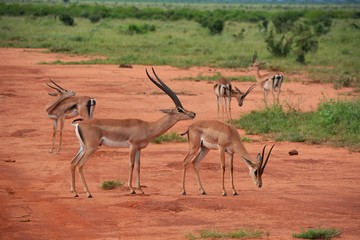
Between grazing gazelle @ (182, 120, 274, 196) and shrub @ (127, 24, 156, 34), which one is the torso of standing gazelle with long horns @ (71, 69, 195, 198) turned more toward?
the grazing gazelle

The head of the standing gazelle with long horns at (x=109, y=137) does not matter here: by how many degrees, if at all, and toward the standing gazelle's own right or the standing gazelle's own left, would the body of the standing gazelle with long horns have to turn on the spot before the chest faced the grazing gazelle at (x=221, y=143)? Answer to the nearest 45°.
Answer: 0° — it already faces it

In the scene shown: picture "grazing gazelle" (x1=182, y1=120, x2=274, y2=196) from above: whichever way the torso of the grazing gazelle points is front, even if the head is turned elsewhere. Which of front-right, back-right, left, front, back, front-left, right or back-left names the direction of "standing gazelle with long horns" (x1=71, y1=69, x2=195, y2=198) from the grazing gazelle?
back

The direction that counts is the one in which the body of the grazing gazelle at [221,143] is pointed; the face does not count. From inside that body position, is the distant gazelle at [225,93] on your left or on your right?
on your left

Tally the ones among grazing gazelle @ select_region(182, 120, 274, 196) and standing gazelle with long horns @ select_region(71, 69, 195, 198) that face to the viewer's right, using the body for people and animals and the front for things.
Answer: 2

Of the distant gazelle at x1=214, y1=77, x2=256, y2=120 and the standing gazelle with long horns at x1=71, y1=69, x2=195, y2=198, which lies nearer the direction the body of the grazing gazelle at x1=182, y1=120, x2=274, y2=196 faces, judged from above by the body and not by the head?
the distant gazelle

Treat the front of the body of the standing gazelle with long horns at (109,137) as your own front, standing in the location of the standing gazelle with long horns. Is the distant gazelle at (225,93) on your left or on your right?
on your left

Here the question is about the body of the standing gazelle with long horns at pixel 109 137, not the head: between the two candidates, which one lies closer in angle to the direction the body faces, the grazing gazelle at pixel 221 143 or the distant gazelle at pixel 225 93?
the grazing gazelle

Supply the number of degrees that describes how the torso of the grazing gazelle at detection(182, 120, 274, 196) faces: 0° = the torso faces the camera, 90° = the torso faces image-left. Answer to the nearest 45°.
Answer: approximately 270°

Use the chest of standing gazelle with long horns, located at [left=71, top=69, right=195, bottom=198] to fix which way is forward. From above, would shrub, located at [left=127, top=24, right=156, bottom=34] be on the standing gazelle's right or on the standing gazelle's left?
on the standing gazelle's left

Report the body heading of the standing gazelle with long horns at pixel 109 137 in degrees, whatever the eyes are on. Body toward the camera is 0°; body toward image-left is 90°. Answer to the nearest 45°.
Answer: approximately 270°

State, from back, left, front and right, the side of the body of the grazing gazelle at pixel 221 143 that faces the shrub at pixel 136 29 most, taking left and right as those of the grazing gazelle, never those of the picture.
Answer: left
